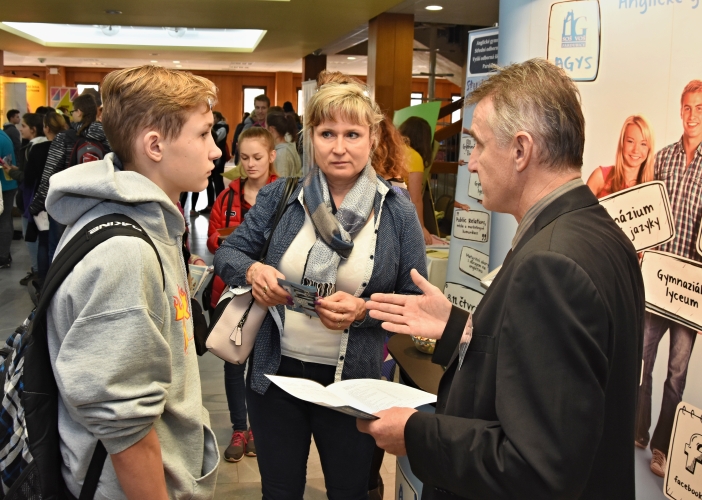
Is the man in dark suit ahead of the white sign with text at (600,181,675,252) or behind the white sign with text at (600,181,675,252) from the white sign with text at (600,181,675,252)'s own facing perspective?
ahead

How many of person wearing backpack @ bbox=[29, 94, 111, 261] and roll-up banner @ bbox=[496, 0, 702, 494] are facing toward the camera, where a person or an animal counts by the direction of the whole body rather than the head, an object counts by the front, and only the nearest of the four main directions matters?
1

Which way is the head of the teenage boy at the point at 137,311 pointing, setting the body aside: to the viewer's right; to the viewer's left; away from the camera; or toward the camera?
to the viewer's right

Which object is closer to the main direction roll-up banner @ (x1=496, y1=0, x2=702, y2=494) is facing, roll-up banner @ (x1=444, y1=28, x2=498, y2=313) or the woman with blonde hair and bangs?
the woman with blonde hair and bangs

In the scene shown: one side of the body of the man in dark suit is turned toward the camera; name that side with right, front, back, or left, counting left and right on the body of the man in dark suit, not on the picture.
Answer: left

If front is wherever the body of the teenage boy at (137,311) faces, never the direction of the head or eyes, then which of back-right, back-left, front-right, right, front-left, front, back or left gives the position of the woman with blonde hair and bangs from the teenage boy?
front-left

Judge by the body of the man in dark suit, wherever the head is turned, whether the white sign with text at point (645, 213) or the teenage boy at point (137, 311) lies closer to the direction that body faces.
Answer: the teenage boy

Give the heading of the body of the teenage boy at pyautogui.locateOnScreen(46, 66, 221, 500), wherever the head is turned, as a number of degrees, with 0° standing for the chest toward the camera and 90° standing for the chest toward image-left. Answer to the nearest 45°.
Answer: approximately 270°

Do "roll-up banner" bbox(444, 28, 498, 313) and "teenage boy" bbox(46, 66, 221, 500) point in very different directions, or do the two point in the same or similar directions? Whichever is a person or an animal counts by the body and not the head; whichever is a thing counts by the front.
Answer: very different directions

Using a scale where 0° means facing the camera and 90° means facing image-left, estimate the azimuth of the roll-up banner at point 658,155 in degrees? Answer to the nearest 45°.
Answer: approximately 0°

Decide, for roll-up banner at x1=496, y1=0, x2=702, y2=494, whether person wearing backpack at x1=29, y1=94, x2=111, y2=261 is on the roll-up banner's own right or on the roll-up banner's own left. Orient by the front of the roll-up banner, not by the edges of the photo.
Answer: on the roll-up banner's own right

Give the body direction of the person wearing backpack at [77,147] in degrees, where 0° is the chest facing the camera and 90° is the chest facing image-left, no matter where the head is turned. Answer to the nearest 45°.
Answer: approximately 135°

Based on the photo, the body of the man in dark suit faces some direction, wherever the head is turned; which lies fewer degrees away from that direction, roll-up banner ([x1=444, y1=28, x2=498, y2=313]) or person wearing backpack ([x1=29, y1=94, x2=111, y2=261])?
the person wearing backpack

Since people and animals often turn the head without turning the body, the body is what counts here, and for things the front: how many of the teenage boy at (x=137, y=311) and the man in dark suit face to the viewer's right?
1

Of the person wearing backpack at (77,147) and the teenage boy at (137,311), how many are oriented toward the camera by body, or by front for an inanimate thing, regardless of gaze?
0
